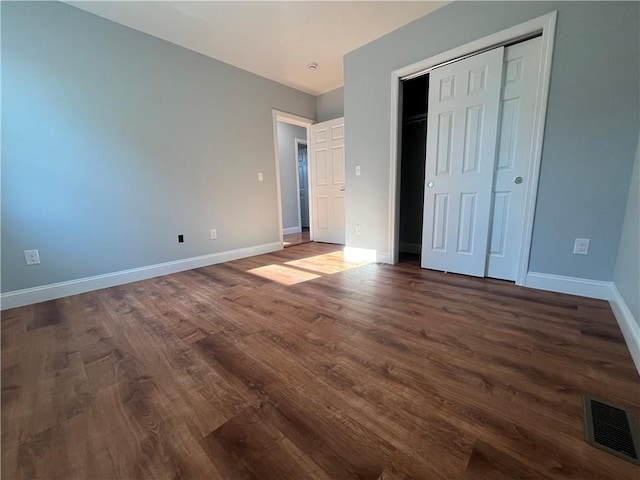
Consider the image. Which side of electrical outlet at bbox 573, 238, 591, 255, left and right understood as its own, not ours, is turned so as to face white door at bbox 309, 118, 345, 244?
right

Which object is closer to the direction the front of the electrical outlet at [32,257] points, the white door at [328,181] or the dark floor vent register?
the dark floor vent register

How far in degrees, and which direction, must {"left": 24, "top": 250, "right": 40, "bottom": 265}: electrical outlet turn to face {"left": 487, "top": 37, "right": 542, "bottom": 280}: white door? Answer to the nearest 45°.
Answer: approximately 45° to its left

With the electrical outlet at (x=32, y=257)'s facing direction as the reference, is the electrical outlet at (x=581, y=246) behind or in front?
in front

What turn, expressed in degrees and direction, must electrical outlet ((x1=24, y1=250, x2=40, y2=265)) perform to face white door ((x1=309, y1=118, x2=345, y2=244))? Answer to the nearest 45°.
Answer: approximately 90° to its left

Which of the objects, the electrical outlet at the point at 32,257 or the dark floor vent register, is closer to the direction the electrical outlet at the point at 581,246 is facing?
the dark floor vent register

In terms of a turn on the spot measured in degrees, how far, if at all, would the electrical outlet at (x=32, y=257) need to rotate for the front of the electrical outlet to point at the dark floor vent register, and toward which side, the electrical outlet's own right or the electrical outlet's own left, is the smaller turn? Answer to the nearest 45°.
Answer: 0° — it already faces it

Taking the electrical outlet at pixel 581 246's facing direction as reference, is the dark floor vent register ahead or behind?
ahead

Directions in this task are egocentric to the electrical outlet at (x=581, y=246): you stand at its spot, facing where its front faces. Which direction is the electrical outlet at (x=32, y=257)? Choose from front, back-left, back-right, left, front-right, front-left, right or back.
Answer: front-right

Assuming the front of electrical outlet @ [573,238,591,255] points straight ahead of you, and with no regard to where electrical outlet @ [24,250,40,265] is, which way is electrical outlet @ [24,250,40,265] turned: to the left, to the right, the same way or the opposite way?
to the left

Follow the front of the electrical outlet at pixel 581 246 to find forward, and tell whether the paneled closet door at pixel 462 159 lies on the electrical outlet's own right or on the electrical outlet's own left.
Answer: on the electrical outlet's own right
